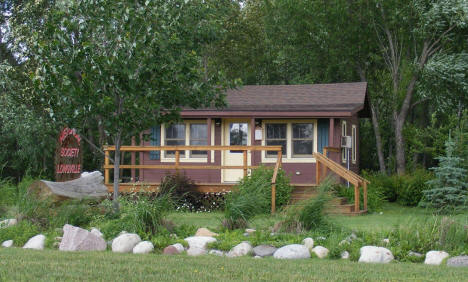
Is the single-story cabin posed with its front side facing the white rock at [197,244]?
yes

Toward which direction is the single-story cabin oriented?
toward the camera

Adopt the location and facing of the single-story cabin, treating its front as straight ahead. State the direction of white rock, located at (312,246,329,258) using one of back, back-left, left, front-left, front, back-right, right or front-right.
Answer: front

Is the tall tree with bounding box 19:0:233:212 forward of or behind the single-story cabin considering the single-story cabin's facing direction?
forward

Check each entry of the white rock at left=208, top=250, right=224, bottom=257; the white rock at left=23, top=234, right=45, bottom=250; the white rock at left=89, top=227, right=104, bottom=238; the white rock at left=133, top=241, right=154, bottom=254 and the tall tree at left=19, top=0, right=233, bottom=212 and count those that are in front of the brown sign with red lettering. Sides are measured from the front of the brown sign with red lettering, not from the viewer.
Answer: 5

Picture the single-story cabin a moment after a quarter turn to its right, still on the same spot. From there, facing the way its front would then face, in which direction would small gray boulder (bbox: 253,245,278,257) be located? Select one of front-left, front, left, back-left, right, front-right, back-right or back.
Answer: left

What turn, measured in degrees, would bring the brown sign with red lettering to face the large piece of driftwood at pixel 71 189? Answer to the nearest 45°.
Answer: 0° — it already faces it

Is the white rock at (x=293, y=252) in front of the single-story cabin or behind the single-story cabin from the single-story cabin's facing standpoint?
in front

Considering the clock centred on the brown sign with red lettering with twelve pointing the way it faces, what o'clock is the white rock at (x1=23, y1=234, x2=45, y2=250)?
The white rock is roughly at 12 o'clock from the brown sign with red lettering.

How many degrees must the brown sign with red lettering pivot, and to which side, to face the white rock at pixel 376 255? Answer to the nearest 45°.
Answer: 0° — it already faces it

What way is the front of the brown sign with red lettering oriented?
toward the camera

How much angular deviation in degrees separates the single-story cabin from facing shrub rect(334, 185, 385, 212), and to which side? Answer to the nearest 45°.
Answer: approximately 45° to its left

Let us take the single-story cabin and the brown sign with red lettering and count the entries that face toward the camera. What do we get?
2

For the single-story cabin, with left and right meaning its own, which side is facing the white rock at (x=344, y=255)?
front

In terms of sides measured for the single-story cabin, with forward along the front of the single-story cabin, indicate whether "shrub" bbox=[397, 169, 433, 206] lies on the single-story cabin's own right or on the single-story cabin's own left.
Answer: on the single-story cabin's own left

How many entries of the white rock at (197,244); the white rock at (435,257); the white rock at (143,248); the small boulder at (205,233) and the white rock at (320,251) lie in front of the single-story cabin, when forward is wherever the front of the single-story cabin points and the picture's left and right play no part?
5
